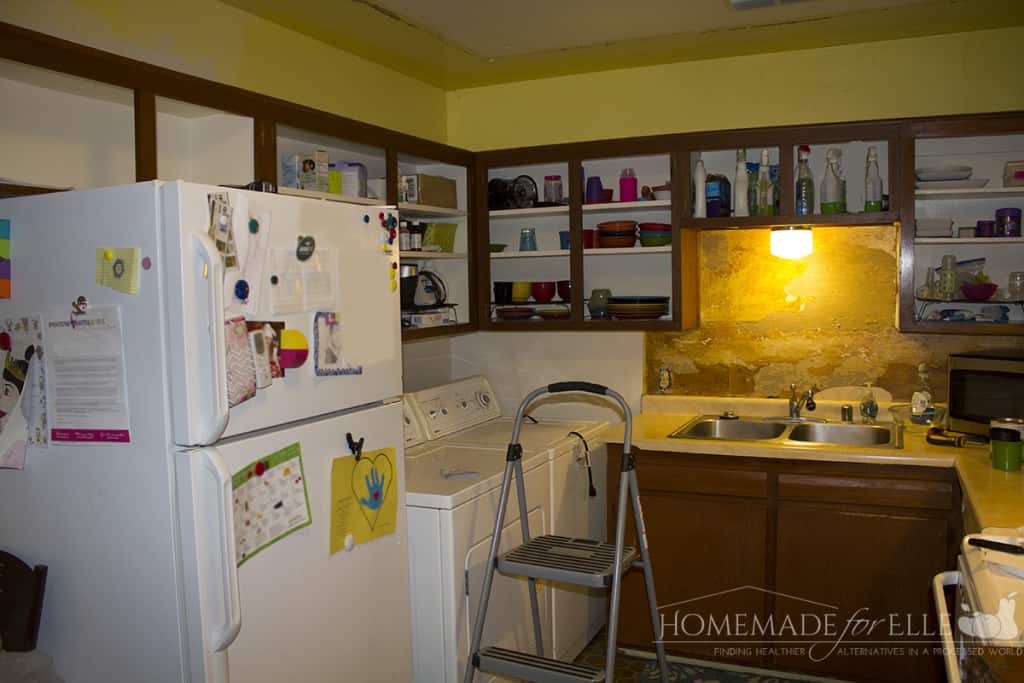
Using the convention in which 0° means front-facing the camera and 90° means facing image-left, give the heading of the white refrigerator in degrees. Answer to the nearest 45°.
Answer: approximately 315°

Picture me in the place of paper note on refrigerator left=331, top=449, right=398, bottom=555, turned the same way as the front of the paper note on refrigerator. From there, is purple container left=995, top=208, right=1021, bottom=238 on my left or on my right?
on my left

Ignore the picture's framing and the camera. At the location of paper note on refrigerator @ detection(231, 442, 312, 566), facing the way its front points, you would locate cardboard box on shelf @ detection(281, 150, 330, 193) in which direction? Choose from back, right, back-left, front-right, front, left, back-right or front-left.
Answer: back-left

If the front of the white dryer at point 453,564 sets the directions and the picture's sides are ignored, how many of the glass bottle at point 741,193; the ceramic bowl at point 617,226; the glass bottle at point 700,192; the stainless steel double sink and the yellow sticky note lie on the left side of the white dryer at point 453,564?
4

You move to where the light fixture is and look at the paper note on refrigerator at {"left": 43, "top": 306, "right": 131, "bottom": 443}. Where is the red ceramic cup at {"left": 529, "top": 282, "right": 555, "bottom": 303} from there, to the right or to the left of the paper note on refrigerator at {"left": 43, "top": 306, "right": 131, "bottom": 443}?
right

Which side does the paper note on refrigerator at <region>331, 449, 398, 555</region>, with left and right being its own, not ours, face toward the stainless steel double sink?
left

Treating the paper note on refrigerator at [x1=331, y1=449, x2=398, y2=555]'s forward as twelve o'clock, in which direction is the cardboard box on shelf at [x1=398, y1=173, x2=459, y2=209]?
The cardboard box on shelf is roughly at 8 o'clock from the paper note on refrigerator.
